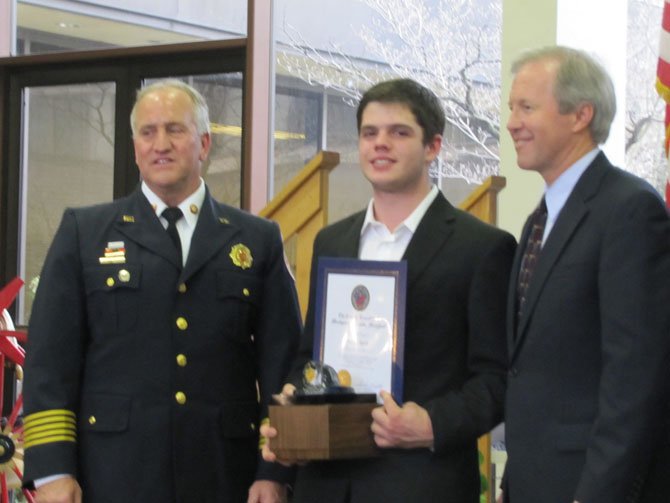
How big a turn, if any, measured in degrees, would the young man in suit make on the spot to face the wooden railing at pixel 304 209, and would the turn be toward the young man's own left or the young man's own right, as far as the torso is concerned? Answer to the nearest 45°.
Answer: approximately 135° to the young man's own right

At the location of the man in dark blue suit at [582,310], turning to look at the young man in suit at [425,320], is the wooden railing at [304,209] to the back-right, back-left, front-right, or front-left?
front-right

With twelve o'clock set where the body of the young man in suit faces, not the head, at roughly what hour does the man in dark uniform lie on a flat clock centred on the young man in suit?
The man in dark uniform is roughly at 2 o'clock from the young man in suit.

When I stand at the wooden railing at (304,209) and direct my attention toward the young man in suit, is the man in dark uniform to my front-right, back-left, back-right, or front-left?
front-right

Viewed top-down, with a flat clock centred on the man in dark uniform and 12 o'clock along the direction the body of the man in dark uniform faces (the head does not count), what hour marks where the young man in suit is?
The young man in suit is roughly at 10 o'clock from the man in dark uniform.

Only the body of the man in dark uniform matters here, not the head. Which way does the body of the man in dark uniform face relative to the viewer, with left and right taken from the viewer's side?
facing the viewer

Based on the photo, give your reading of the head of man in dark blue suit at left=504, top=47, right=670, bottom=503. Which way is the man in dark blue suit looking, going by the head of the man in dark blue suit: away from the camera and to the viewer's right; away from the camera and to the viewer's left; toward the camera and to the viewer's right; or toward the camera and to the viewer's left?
toward the camera and to the viewer's left

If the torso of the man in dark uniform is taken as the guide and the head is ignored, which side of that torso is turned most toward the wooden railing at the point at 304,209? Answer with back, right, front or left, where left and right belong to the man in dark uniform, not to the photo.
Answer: back
